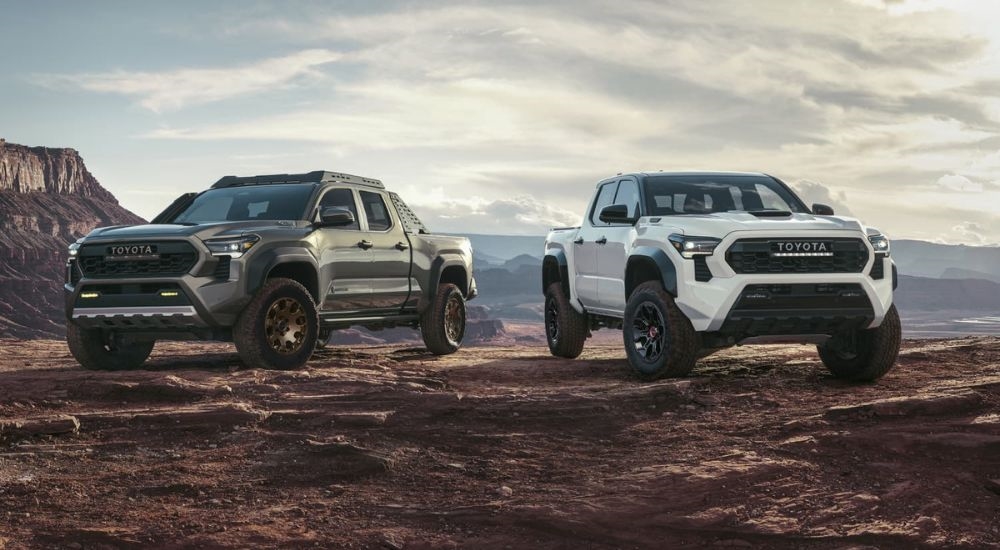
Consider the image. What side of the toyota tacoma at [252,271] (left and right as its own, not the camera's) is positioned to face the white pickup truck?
left

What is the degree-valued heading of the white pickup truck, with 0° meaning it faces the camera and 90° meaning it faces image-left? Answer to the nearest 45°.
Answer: approximately 315°

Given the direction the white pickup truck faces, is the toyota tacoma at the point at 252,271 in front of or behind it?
behind

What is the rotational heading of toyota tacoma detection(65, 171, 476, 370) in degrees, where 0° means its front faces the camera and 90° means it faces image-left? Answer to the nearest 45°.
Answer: approximately 45°
